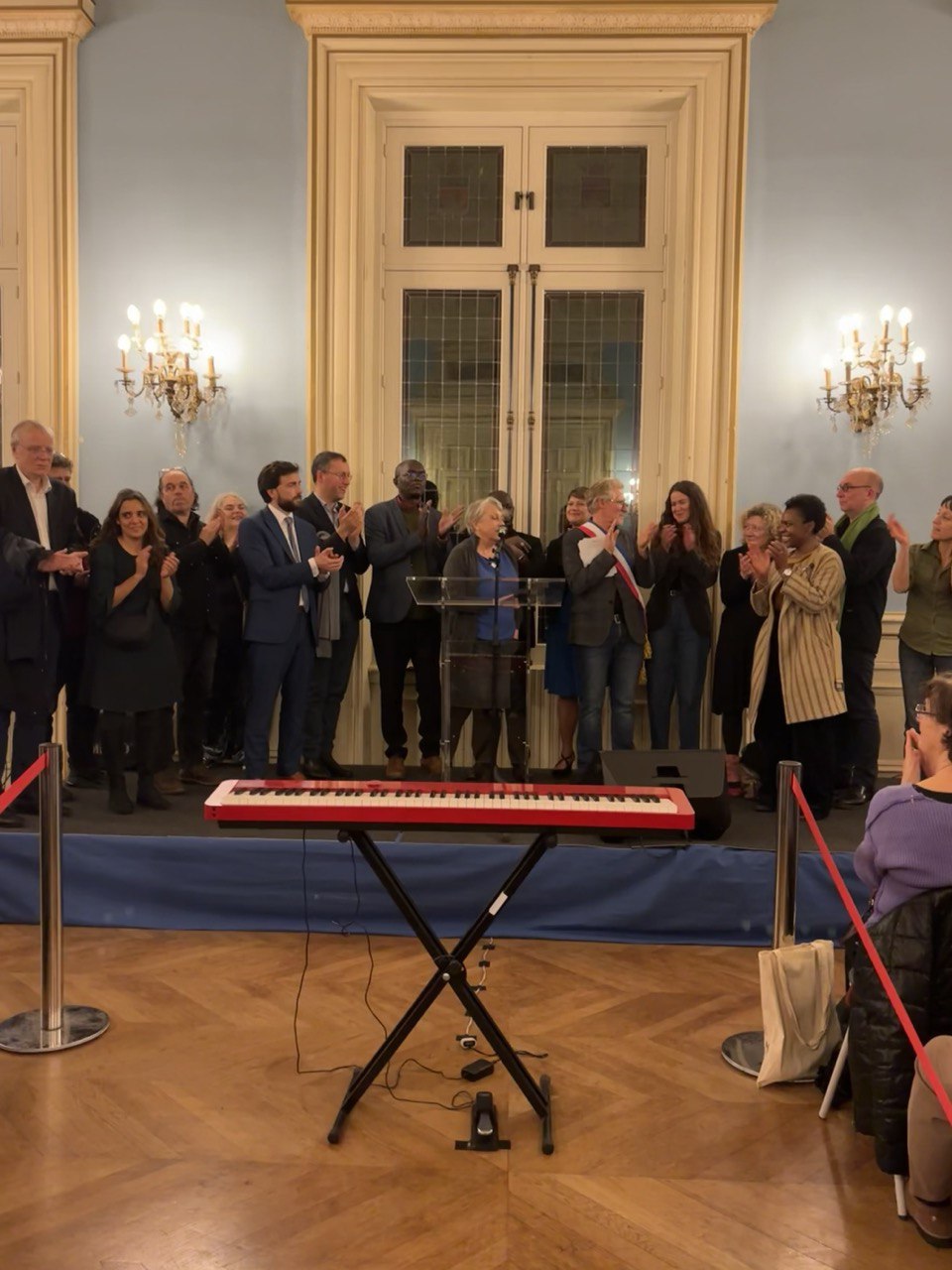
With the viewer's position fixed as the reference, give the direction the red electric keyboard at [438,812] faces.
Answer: facing the viewer

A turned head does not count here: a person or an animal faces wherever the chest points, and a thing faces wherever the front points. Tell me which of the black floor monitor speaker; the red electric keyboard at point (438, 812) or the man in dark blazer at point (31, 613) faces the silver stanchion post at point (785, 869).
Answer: the man in dark blazer

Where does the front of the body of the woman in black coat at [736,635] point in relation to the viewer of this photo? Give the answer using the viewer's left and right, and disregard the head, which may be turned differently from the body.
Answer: facing the viewer and to the left of the viewer

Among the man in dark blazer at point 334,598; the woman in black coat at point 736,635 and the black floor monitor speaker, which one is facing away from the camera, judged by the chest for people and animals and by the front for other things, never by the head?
the black floor monitor speaker

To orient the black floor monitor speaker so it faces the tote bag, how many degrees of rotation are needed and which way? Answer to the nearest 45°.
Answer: approximately 180°

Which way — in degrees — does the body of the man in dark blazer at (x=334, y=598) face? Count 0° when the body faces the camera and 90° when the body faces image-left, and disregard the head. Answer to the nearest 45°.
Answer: approximately 315°

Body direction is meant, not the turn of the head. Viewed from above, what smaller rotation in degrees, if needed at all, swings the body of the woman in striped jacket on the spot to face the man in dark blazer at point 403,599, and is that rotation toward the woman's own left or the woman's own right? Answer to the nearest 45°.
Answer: approximately 45° to the woman's own right

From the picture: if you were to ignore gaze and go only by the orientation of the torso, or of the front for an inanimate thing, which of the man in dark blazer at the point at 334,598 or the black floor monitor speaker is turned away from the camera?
the black floor monitor speaker

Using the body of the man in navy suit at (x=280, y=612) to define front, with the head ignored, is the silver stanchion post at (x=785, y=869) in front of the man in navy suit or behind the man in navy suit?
in front

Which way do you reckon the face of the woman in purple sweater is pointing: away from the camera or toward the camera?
away from the camera

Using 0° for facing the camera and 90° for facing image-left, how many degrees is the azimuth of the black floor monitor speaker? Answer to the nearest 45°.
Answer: approximately 180°

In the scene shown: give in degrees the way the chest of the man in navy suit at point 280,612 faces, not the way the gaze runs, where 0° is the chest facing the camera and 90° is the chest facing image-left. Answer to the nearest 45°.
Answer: approximately 315°
